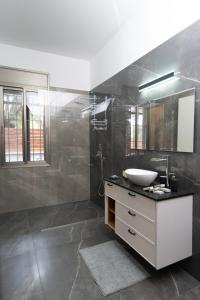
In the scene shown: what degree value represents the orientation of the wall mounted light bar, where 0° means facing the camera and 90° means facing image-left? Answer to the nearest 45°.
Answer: approximately 45°

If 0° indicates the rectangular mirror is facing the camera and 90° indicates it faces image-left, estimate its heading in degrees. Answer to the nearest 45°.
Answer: approximately 45°

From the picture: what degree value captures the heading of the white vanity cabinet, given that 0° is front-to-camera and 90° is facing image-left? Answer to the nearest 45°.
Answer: approximately 45°
